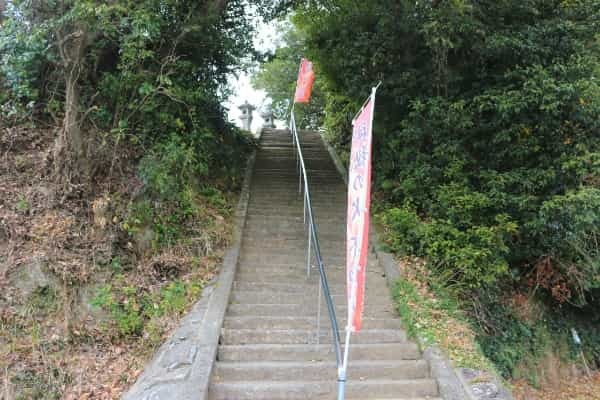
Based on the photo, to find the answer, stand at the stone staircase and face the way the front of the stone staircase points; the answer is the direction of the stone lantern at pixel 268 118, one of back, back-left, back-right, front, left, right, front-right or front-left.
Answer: back

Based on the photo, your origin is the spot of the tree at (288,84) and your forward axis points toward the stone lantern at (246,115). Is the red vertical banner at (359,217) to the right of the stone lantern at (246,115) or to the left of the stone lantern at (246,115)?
left

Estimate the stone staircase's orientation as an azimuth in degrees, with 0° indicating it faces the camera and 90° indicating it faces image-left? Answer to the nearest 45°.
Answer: approximately 0°

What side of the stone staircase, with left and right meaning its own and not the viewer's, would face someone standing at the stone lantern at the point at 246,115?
back

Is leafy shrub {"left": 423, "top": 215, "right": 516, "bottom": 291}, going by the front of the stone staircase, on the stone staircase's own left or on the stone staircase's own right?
on the stone staircase's own left

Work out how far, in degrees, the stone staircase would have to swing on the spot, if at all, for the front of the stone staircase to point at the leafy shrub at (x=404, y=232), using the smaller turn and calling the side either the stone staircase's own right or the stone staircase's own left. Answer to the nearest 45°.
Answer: approximately 135° to the stone staircase's own left

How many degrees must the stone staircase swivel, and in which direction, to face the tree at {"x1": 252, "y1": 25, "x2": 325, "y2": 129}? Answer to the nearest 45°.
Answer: approximately 180°

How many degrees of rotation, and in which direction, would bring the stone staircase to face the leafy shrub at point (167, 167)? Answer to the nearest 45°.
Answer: approximately 135° to its right
